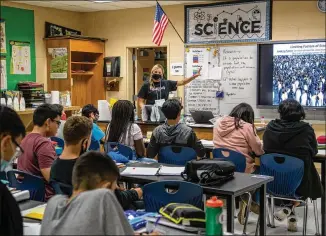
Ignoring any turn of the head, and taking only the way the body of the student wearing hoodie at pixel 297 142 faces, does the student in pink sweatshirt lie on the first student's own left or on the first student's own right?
on the first student's own left

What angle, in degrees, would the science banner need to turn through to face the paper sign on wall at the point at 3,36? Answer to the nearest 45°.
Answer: approximately 90° to its right

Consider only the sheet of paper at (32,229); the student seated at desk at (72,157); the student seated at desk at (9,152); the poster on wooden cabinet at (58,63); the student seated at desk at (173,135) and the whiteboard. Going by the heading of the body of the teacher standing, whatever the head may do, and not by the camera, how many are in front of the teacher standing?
4

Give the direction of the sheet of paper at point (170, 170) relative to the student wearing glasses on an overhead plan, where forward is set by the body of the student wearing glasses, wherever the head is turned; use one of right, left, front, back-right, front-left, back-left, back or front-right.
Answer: front-right

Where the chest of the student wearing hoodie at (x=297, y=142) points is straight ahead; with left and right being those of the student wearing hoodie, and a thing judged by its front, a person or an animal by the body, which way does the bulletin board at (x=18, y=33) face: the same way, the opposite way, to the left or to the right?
to the right

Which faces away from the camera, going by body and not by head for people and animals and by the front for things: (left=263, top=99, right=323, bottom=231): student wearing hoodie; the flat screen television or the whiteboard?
the student wearing hoodie

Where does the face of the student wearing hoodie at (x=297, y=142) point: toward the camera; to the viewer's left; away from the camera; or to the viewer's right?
away from the camera

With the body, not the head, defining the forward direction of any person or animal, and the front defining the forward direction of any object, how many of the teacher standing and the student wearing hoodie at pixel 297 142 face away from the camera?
1

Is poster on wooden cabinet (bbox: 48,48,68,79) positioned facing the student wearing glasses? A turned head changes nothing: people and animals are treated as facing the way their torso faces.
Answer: yes

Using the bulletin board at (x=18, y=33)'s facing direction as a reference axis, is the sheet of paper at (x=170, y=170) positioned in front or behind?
in front

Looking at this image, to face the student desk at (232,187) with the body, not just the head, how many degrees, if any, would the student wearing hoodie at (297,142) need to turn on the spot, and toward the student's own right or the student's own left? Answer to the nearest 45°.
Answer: approximately 180°

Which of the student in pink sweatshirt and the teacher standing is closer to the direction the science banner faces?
the student in pink sweatshirt
